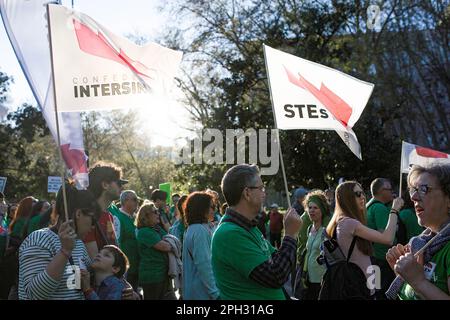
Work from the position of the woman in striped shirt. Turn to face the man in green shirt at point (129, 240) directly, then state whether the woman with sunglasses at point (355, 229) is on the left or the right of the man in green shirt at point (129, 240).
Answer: right

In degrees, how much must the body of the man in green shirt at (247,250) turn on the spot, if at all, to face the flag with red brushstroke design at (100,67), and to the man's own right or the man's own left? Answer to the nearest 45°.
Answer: approximately 135° to the man's own left

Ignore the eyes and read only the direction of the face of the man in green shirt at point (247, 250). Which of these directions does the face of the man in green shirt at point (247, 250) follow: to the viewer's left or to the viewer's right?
to the viewer's right

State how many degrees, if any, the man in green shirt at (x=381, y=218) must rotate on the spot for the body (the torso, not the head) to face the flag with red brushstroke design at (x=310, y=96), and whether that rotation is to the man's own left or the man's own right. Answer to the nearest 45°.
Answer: approximately 90° to the man's own right

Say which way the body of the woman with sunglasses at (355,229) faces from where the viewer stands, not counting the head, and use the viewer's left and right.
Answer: facing to the right of the viewer

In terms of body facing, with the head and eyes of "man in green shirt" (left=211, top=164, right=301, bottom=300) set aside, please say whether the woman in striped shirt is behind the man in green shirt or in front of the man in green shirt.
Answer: behind

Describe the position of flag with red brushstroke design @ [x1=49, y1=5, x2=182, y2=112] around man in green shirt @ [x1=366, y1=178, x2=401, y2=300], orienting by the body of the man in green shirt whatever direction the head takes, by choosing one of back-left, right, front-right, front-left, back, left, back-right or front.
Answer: back-right

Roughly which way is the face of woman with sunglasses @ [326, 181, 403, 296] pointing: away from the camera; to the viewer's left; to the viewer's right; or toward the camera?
to the viewer's right

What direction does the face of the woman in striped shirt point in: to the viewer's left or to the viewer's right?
to the viewer's right

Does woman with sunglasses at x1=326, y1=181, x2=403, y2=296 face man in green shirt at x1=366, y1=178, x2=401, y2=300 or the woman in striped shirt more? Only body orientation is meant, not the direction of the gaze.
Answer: the man in green shirt

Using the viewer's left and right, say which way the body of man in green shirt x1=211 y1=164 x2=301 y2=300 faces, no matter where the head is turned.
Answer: facing to the right of the viewer
